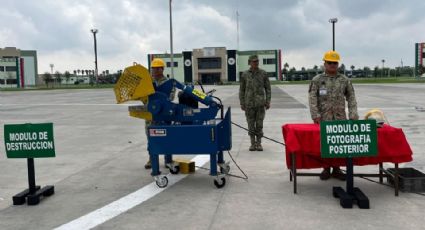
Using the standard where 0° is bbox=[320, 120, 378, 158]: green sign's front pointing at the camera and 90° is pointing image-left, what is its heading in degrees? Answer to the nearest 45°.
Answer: approximately 0°

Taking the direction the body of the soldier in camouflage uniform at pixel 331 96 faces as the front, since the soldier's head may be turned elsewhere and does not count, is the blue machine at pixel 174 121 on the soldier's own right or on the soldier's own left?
on the soldier's own right

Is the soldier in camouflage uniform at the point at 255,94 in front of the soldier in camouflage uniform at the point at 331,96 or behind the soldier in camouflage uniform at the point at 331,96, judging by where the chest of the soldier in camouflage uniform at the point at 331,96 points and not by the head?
behind

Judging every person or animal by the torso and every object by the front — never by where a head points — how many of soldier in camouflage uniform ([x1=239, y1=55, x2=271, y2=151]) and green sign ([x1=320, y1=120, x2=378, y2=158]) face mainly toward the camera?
2

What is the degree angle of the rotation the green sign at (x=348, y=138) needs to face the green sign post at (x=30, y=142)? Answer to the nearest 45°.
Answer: approximately 90° to its right

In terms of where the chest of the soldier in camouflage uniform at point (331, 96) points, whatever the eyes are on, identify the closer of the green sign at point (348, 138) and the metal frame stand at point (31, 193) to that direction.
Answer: the green sign

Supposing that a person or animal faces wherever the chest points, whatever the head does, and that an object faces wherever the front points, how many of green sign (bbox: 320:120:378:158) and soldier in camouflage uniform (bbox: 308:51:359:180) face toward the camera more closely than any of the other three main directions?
2

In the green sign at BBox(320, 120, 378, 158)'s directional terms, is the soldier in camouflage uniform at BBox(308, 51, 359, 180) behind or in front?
behind
